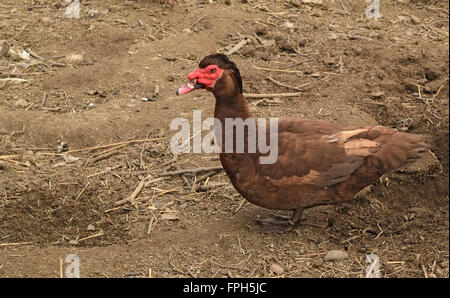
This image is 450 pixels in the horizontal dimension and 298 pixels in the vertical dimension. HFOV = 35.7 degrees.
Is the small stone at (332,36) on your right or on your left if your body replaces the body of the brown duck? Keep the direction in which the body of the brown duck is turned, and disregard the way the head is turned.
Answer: on your right

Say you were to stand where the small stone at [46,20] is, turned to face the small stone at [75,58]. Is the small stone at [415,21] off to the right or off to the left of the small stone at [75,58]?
left

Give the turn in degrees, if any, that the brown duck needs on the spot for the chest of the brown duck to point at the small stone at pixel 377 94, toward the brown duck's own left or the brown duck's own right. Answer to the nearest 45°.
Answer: approximately 90° to the brown duck's own right

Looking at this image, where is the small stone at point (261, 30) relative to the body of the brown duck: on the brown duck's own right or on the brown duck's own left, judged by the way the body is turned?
on the brown duck's own right

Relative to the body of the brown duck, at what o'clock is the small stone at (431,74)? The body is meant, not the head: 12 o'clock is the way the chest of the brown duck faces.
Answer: The small stone is roughly at 4 o'clock from the brown duck.

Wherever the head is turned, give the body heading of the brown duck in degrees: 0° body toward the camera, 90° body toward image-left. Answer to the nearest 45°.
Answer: approximately 90°

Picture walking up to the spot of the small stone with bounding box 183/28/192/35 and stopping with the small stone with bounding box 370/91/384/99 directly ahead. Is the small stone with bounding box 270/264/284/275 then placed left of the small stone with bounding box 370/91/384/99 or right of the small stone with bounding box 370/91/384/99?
right

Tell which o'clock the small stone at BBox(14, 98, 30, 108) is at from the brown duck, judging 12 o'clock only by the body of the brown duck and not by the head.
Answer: The small stone is roughly at 1 o'clock from the brown duck.

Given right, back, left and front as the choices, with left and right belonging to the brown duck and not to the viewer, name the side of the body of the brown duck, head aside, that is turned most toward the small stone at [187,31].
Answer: right

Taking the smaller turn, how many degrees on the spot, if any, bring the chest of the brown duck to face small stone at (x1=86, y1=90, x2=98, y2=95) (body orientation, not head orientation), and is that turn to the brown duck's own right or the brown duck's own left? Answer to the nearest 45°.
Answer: approximately 45° to the brown duck's own right
